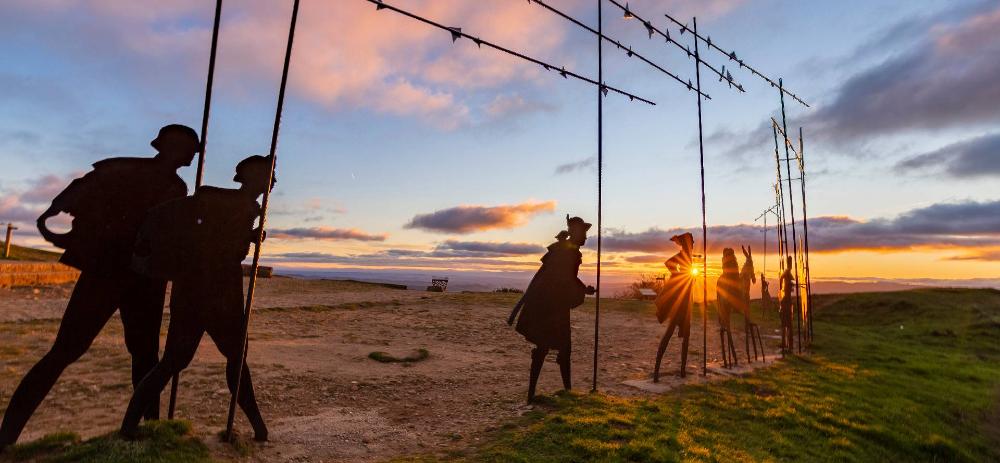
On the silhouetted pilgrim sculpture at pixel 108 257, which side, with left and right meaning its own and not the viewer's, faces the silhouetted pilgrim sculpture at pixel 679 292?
front

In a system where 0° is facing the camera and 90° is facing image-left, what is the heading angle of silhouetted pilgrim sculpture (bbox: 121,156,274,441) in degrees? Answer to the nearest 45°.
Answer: approximately 270°

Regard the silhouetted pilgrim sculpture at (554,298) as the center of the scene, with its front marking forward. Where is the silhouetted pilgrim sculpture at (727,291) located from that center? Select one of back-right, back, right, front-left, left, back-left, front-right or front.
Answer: front-left

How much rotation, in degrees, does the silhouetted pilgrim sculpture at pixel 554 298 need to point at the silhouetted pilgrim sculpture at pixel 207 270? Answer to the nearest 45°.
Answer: approximately 135° to its right

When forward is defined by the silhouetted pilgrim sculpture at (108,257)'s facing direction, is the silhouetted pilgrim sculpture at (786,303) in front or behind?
in front

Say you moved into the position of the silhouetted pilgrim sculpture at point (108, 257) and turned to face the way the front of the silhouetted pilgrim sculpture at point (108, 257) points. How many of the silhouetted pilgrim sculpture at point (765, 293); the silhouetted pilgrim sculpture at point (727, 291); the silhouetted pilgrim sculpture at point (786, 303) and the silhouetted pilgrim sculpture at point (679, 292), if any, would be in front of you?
4

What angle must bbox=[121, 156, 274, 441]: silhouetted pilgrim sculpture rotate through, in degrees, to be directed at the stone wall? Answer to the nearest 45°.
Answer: approximately 90° to its left

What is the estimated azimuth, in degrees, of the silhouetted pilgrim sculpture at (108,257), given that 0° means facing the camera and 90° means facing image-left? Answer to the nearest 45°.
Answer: approximately 270°

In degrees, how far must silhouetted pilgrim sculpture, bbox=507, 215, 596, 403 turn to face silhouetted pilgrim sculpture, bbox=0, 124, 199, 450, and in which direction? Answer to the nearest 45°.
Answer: approximately 135° to its right

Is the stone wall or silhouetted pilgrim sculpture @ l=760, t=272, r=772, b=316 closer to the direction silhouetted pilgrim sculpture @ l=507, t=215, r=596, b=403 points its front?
the silhouetted pilgrim sculpture

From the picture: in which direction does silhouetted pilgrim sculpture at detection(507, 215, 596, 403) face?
to the viewer's right

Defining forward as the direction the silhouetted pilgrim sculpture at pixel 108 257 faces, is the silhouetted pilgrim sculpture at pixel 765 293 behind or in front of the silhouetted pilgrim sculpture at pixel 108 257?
in front
